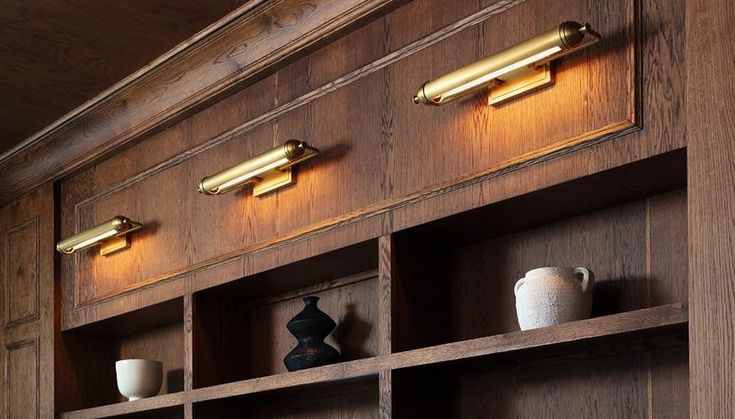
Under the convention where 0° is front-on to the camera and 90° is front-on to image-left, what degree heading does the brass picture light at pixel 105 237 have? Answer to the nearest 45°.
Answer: approximately 45°

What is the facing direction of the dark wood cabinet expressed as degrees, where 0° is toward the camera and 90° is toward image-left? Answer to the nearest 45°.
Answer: approximately 45°

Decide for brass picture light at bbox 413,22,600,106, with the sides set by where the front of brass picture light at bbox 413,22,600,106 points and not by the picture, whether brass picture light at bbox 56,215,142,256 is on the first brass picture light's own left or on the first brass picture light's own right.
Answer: on the first brass picture light's own right

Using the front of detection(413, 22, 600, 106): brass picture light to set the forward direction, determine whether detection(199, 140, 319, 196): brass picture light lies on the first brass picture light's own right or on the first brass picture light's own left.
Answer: on the first brass picture light's own right
